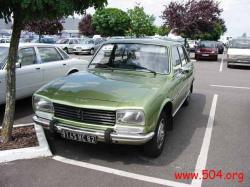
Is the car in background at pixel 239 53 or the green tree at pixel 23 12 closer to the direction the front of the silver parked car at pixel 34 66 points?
the green tree

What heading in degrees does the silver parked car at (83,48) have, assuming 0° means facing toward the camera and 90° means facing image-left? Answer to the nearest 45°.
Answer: approximately 45°

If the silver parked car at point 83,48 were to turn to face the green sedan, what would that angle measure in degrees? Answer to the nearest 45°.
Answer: approximately 45° to its left

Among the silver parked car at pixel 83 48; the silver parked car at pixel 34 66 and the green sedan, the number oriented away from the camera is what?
0

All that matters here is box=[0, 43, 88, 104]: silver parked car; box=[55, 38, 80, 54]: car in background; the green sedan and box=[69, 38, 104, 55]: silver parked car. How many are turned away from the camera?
0

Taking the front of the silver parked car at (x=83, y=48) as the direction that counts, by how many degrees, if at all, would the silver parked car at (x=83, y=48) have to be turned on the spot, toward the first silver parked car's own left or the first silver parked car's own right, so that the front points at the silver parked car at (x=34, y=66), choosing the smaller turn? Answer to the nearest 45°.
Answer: approximately 45° to the first silver parked car's own left

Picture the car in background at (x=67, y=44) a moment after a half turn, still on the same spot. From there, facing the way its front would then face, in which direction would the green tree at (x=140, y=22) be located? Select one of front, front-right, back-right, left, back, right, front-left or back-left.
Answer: front

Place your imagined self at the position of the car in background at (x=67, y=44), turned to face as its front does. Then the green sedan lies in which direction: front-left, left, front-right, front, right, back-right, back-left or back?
front-left

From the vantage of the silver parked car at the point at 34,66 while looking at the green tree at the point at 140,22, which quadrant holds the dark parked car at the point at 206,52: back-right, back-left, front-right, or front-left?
front-right

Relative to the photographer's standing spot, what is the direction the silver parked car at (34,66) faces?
facing the viewer and to the left of the viewer

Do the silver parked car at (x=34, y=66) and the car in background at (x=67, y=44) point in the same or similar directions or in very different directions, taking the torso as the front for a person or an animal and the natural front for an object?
same or similar directions
